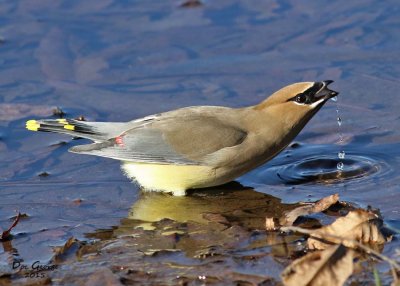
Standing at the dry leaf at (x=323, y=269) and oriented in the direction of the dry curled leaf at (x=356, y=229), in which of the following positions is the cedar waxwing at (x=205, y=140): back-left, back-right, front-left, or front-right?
front-left

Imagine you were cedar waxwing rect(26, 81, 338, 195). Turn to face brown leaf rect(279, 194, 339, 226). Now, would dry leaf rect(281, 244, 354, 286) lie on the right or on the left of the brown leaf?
right

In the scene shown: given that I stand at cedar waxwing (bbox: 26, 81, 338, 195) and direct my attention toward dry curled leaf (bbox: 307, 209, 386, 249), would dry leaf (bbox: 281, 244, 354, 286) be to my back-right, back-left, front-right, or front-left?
front-right

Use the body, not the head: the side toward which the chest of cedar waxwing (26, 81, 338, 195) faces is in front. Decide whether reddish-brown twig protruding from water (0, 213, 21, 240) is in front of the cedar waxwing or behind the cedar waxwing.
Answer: behind

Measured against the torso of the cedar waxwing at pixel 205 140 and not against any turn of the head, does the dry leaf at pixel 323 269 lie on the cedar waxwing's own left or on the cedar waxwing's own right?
on the cedar waxwing's own right

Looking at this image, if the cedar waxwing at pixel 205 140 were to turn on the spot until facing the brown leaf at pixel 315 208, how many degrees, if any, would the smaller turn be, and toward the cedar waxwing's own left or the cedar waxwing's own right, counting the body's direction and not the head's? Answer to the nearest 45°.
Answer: approximately 45° to the cedar waxwing's own right

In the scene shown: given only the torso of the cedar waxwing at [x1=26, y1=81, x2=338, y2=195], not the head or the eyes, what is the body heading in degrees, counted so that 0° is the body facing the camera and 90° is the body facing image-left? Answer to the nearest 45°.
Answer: approximately 270°

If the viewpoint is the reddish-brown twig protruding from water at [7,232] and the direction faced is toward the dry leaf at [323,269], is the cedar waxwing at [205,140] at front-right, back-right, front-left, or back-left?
front-left
